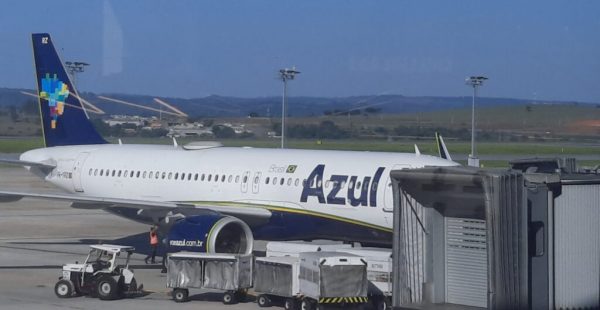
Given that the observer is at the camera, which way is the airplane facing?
facing the viewer and to the right of the viewer

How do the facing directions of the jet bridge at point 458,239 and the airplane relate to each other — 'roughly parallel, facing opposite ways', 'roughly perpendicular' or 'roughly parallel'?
roughly perpendicular

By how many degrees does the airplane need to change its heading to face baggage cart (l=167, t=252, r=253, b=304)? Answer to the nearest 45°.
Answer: approximately 45° to its right

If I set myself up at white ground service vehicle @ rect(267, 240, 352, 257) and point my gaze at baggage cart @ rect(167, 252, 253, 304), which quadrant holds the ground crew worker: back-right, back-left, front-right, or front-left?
front-right

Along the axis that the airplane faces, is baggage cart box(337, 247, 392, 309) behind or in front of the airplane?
in front

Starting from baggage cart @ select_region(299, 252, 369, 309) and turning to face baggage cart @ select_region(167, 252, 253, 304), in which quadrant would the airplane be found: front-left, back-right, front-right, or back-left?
front-right
